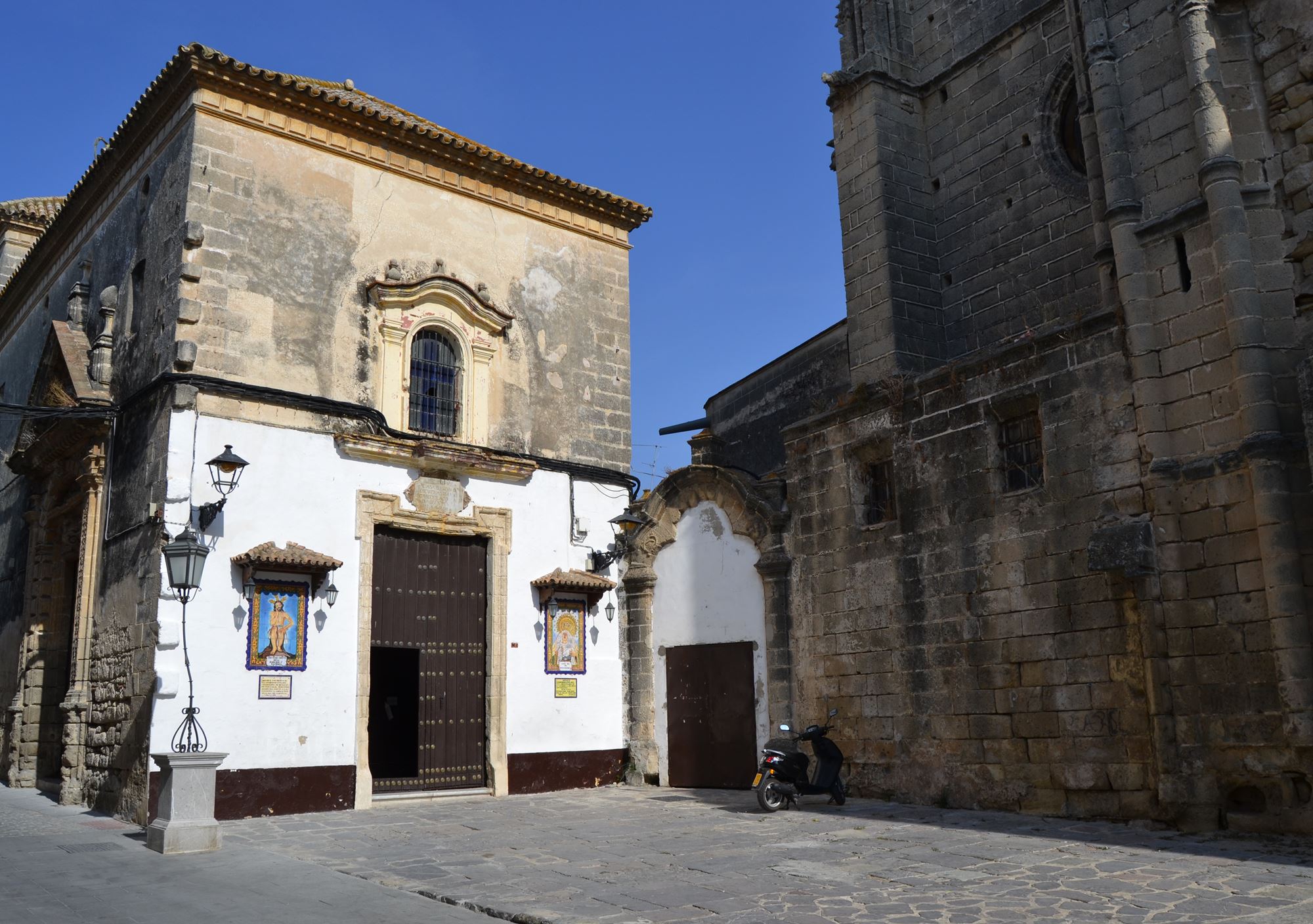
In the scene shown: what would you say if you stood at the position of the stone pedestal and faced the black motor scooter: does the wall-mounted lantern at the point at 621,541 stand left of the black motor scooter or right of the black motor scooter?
left

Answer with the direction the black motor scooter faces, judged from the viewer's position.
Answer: facing away from the viewer and to the right of the viewer

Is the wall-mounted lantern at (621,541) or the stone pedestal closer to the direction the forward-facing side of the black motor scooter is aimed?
the wall-mounted lantern

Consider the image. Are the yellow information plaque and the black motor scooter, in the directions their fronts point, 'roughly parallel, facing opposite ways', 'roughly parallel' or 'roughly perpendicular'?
roughly perpendicular

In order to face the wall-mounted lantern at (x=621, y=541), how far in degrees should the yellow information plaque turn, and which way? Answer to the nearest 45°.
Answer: approximately 90° to its left

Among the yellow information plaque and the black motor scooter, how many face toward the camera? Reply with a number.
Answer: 1

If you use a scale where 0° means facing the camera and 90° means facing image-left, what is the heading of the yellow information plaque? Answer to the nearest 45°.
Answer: approximately 0°

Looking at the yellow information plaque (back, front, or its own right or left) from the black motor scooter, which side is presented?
left

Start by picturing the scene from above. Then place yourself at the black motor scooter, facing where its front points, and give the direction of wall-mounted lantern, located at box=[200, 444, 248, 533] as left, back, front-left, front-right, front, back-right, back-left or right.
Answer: back-left

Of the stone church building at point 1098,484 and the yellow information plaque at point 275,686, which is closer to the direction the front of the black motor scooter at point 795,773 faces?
the stone church building
